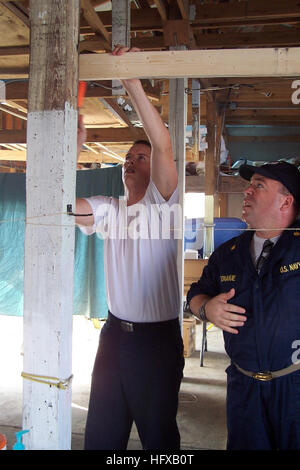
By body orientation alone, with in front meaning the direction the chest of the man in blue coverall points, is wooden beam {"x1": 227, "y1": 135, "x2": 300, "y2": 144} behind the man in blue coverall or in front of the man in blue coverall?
behind

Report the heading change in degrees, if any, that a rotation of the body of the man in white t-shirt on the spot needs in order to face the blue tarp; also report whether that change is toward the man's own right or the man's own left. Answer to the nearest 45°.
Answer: approximately 135° to the man's own right

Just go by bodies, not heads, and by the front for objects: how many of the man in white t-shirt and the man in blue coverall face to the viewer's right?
0

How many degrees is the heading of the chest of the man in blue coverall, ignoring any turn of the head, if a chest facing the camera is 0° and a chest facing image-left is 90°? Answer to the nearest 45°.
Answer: approximately 0°

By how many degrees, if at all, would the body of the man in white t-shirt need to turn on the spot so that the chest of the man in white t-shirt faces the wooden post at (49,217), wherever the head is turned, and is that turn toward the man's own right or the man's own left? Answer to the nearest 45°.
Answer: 0° — they already face it

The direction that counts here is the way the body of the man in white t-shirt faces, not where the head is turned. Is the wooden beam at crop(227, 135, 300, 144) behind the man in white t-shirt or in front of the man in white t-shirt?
behind

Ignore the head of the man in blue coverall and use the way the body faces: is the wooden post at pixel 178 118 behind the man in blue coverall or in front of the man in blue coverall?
behind

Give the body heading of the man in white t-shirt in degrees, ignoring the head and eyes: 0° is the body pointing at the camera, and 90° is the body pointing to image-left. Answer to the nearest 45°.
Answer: approximately 45°
